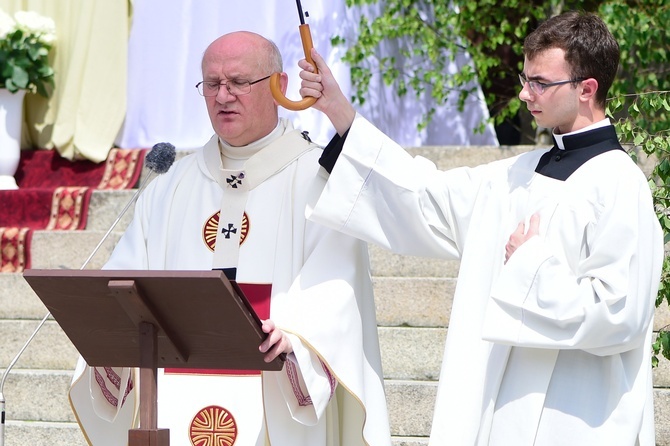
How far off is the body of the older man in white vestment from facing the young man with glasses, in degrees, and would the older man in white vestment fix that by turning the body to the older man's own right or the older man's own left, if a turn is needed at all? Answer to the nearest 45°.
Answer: approximately 90° to the older man's own left

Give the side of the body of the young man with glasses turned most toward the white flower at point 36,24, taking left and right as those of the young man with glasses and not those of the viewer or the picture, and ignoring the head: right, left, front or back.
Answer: right

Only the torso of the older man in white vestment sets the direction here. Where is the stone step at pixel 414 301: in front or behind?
behind

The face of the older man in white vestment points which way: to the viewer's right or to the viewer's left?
to the viewer's left

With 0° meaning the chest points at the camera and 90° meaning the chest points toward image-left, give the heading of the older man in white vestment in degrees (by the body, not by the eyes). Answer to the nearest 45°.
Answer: approximately 45°

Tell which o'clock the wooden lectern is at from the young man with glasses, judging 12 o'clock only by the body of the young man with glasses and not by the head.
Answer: The wooden lectern is roughly at 1 o'clock from the young man with glasses.

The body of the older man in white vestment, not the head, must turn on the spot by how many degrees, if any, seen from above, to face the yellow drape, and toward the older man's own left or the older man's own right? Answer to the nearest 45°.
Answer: approximately 135° to the older man's own right

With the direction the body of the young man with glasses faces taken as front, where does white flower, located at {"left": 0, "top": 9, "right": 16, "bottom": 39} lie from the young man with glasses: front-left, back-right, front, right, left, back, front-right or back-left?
right

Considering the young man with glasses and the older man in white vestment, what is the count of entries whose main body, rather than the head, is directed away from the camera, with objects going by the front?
0

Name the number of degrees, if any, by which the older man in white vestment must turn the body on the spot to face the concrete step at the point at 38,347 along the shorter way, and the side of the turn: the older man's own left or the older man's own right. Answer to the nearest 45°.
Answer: approximately 90° to the older man's own right

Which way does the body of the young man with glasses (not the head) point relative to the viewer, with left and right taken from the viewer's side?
facing the viewer and to the left of the viewer

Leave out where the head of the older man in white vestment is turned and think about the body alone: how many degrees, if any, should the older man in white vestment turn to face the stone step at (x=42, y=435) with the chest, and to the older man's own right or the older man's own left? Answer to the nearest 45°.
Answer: approximately 90° to the older man's own right

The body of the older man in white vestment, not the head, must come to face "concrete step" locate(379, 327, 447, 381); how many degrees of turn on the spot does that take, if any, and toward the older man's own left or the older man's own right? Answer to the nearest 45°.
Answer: approximately 180°

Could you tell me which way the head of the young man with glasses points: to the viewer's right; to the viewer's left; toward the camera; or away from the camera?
to the viewer's left
